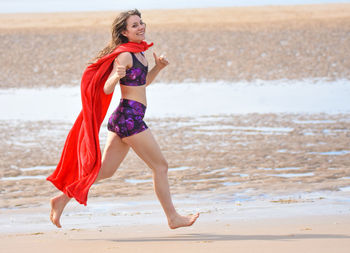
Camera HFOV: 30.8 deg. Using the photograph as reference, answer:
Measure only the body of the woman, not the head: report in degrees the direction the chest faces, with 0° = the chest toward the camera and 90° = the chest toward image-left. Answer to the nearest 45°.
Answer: approximately 270°
